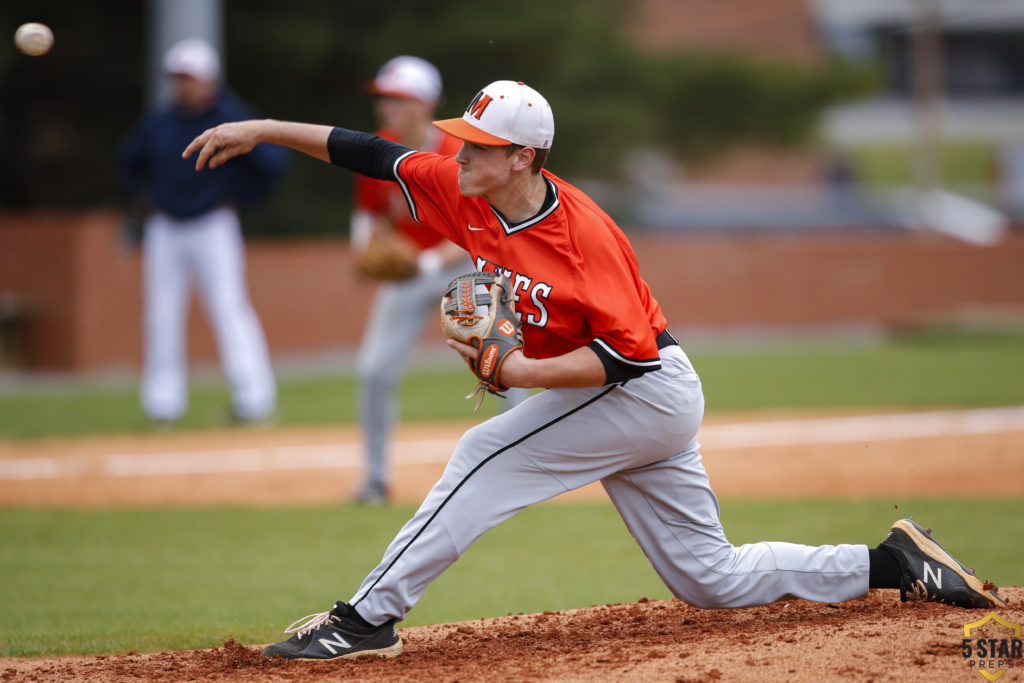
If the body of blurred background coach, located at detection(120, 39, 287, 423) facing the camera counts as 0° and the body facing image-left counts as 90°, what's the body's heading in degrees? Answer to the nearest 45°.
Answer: approximately 0°

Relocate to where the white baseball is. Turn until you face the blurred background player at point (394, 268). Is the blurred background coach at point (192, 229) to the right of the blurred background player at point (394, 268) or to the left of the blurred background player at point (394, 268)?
left

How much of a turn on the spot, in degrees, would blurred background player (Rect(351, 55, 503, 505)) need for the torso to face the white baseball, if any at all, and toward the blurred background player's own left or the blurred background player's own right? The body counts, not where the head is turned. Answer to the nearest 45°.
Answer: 0° — they already face it

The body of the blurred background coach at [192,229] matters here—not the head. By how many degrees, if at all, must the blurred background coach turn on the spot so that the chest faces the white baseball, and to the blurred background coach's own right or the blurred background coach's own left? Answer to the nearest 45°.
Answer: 0° — they already face it

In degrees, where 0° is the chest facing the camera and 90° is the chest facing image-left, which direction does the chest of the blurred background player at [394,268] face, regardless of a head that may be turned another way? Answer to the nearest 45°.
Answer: approximately 45°

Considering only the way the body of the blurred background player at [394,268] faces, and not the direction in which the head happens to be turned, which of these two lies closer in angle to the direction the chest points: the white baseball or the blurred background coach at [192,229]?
the white baseball

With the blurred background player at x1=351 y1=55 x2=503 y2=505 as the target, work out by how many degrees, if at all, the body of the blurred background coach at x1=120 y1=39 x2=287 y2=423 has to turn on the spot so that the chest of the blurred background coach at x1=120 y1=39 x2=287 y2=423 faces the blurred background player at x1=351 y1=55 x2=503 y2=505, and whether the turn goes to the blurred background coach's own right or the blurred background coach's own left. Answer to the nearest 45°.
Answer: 0° — they already face them

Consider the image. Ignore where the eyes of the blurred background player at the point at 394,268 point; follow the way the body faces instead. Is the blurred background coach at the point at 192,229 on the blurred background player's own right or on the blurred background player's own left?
on the blurred background player's own right
